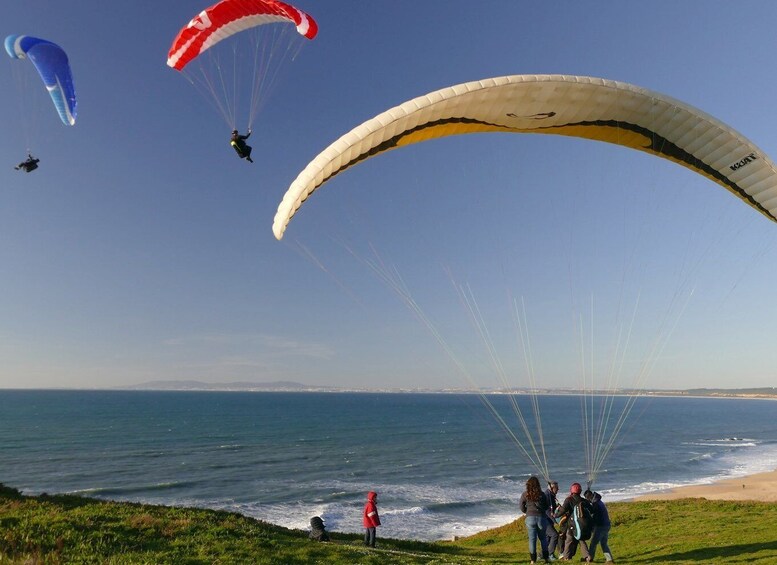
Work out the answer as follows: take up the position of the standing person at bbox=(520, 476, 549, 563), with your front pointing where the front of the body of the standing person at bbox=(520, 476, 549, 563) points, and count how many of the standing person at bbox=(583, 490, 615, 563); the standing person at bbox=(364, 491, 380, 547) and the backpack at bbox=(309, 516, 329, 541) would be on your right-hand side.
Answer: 1

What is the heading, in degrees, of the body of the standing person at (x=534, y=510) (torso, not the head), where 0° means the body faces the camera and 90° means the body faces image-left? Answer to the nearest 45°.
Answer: approximately 180°

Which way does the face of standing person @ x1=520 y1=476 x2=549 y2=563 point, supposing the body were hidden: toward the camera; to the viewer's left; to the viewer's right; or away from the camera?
away from the camera

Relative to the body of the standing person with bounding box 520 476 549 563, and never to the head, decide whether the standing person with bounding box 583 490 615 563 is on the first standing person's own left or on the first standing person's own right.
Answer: on the first standing person's own right
